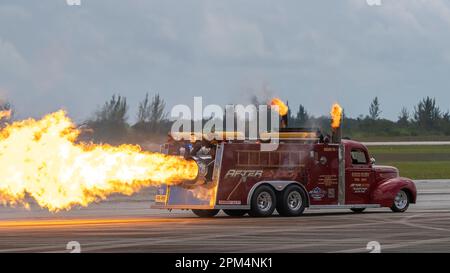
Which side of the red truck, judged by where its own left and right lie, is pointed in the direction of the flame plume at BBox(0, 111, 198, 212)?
back

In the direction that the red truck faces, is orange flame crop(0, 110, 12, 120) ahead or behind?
behind

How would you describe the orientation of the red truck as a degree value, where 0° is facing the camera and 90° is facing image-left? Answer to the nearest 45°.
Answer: approximately 225°
